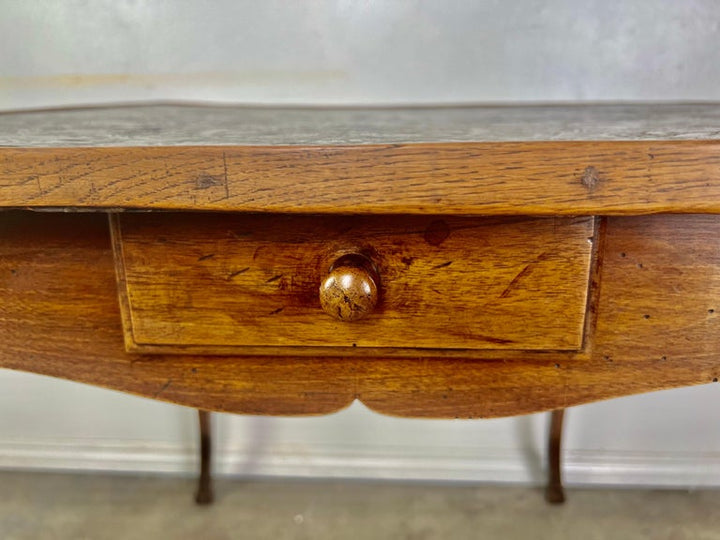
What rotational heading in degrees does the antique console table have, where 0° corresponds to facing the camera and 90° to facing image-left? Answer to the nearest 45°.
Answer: approximately 0°
